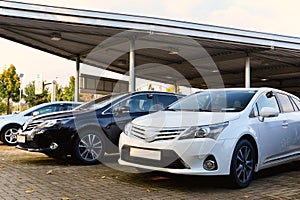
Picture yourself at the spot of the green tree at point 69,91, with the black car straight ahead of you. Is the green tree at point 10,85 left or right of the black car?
right

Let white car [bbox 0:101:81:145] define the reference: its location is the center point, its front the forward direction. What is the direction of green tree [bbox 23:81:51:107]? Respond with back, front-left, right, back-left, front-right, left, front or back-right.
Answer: right

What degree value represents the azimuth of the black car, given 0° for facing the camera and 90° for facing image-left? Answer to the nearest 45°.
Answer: approximately 45°

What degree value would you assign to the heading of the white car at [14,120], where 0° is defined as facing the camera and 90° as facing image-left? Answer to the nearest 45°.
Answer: approximately 90°

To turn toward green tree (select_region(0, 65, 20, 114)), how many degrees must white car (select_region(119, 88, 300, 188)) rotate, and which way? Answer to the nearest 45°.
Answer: approximately 90° to its right

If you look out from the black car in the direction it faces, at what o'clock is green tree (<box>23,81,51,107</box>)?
The green tree is roughly at 4 o'clock from the black car.

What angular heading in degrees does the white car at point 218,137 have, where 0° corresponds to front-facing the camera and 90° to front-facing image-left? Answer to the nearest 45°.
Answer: approximately 45°

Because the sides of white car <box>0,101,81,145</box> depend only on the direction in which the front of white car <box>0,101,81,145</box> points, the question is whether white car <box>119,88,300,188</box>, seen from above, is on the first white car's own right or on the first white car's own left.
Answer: on the first white car's own left

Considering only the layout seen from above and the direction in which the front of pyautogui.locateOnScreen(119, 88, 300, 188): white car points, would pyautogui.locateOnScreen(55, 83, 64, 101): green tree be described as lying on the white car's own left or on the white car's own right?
on the white car's own right

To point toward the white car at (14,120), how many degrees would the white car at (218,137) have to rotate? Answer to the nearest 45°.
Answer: approximately 90° to its right

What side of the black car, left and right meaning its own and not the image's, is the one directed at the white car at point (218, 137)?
left

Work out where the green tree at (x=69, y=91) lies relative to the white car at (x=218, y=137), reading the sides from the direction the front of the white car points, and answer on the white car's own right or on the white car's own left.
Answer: on the white car's own right
